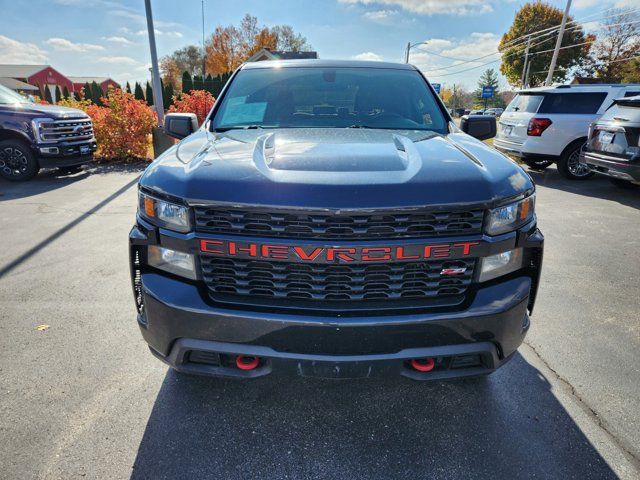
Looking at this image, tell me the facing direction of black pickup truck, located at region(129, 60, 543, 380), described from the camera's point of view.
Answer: facing the viewer

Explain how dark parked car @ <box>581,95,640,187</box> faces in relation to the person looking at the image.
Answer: facing away from the viewer and to the right of the viewer

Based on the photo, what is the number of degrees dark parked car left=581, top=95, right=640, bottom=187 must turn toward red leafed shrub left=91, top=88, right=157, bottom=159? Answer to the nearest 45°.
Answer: approximately 135° to its left

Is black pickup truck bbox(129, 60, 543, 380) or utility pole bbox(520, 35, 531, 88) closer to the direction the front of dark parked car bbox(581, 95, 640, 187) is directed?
the utility pole

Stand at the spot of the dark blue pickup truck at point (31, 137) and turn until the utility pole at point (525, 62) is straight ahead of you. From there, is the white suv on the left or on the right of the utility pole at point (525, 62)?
right

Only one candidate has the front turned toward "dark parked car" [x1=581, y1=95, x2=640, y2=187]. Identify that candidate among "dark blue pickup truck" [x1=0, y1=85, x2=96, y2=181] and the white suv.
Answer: the dark blue pickup truck

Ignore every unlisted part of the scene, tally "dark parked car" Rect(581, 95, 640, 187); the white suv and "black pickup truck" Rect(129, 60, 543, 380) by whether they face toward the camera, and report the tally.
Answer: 1

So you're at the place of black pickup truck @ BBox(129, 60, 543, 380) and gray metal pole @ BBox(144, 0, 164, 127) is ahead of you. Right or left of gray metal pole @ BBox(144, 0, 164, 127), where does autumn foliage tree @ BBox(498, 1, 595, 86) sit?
right

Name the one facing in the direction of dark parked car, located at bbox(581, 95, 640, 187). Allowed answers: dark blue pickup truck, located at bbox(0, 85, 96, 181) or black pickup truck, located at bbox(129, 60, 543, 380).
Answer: dark blue pickup truck, located at bbox(0, 85, 96, 181)

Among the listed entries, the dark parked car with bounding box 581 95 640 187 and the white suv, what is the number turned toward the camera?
0

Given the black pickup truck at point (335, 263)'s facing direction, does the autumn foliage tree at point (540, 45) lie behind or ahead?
behind

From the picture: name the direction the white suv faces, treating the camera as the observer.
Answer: facing away from the viewer and to the right of the viewer

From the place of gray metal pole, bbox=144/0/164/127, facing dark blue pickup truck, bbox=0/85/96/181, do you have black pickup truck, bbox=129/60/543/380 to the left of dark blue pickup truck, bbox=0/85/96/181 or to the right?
left

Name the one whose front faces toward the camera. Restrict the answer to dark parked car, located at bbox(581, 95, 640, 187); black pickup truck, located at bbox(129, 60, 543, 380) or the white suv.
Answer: the black pickup truck

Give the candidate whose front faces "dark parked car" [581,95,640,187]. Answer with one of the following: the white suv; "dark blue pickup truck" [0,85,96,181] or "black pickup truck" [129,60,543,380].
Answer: "dark blue pickup truck" [0,85,96,181]
